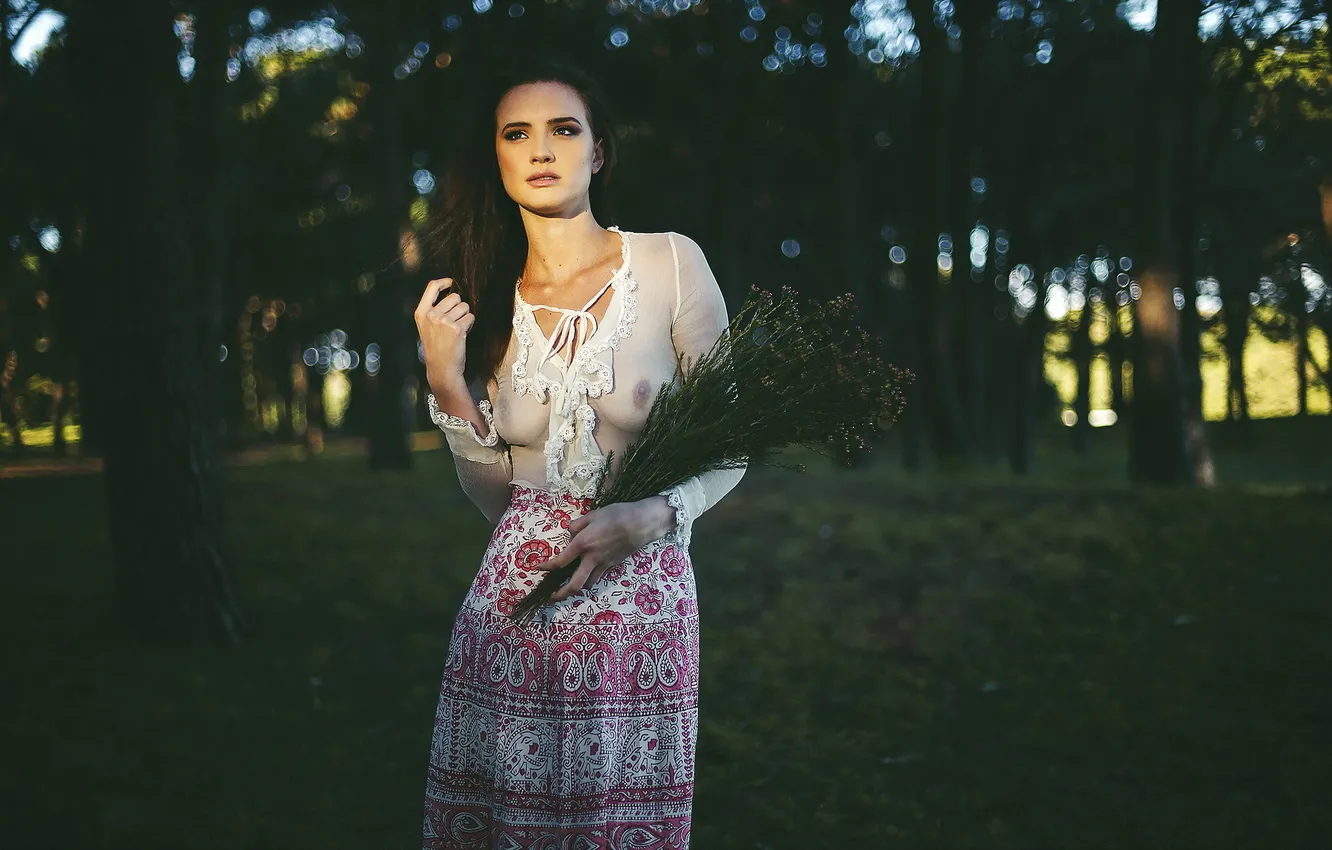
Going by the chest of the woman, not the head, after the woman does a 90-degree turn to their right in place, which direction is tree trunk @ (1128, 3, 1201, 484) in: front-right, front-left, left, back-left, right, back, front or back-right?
back-right

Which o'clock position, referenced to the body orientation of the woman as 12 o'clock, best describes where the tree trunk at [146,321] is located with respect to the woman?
The tree trunk is roughly at 5 o'clock from the woman.

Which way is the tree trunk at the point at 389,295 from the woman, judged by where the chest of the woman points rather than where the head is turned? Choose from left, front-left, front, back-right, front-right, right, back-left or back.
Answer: back

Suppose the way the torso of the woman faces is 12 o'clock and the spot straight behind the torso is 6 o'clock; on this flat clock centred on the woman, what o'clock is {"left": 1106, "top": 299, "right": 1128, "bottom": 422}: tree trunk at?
The tree trunk is roughly at 7 o'clock from the woman.

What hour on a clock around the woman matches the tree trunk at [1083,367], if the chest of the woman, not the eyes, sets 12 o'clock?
The tree trunk is roughly at 7 o'clock from the woman.

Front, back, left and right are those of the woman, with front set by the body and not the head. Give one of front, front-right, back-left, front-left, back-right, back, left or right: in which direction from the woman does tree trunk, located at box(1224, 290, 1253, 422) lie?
back-left

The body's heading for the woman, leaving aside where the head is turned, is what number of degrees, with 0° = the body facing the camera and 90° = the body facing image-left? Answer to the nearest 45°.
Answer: approximately 0°

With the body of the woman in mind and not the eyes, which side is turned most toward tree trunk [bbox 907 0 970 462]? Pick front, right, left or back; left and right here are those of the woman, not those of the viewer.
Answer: back
